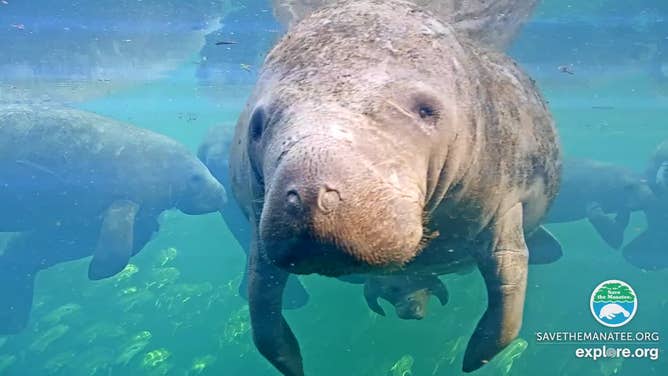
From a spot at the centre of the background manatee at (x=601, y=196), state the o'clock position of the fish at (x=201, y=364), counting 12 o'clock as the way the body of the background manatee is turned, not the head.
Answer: The fish is roughly at 4 o'clock from the background manatee.

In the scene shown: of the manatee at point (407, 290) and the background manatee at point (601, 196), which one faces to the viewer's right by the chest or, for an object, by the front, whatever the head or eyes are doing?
the background manatee

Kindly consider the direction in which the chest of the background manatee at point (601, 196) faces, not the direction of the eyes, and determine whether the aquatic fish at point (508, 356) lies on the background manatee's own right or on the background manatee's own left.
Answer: on the background manatee's own right

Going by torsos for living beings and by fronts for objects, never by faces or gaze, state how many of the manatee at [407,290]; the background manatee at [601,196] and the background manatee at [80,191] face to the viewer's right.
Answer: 2

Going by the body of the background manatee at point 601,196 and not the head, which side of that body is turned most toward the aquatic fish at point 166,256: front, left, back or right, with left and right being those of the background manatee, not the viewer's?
back

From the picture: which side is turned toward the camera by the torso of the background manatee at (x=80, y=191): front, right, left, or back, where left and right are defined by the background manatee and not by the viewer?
right

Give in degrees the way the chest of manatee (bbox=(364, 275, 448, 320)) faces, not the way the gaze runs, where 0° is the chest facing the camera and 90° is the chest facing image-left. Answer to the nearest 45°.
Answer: approximately 0°

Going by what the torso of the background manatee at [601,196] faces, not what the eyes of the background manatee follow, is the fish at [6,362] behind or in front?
behind

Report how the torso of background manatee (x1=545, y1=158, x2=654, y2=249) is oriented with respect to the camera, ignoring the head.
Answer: to the viewer's right
